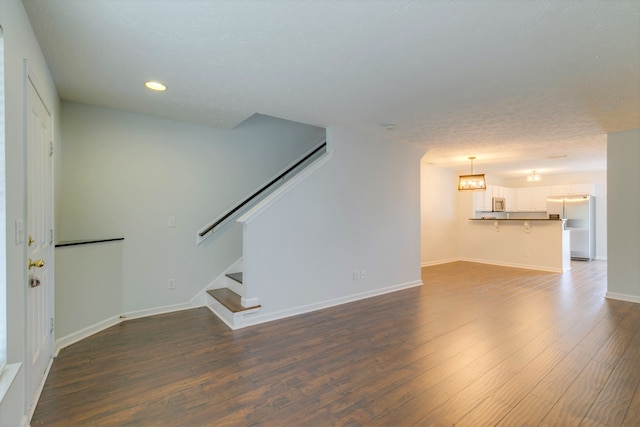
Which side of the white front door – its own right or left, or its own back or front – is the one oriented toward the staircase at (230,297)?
front

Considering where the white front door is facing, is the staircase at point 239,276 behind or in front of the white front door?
in front

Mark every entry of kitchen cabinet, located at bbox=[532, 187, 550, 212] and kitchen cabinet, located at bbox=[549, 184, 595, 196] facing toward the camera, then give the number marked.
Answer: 2

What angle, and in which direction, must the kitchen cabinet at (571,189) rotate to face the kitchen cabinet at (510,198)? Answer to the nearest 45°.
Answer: approximately 90° to its right

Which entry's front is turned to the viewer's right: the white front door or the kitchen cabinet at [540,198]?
the white front door

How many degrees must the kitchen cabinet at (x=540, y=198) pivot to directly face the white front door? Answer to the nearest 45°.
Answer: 0° — it already faces it

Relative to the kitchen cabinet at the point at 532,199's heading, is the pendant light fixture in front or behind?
in front

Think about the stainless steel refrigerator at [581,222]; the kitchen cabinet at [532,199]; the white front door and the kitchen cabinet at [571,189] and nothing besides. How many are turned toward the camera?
3

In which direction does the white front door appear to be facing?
to the viewer's right

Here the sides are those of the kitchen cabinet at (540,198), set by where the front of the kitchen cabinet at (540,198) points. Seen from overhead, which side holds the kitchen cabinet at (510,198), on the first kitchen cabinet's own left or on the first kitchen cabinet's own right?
on the first kitchen cabinet's own right
